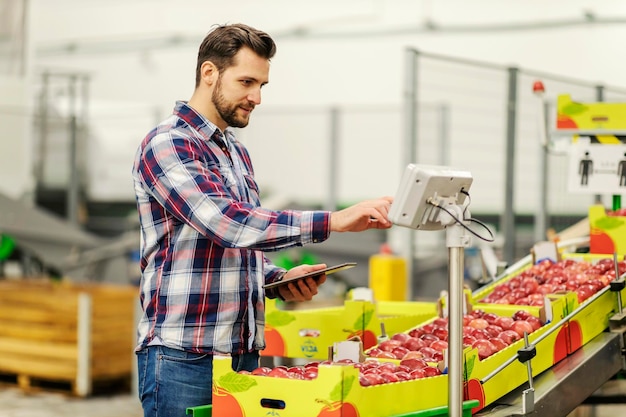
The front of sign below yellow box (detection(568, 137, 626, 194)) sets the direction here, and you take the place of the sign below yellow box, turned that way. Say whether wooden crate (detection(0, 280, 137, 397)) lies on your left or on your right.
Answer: on your right

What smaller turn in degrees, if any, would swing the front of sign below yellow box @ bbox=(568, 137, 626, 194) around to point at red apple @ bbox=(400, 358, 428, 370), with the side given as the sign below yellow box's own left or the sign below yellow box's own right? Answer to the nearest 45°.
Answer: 0° — it already faces it

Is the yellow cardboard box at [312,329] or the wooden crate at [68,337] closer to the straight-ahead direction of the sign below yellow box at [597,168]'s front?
the yellow cardboard box

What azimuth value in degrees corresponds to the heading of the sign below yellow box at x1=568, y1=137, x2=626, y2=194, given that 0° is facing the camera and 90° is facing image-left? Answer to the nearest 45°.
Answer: approximately 0°

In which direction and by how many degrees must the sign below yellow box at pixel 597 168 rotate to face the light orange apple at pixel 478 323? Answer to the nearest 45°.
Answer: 0° — it already faces it

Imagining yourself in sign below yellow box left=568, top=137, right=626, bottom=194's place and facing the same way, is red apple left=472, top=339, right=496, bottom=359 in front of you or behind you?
in front

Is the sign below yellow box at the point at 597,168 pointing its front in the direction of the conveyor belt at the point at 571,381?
yes

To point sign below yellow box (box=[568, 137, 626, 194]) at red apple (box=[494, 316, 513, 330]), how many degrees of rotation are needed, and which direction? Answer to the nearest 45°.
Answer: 0° — it already faces it

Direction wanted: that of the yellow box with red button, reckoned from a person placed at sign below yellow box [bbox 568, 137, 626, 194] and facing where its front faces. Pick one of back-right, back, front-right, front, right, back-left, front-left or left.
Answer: back-right

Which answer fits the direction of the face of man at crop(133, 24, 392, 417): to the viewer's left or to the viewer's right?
to the viewer's right

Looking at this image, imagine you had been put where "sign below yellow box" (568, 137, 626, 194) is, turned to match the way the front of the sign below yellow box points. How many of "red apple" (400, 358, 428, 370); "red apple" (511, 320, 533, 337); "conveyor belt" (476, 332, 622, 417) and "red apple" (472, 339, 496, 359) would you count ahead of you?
4

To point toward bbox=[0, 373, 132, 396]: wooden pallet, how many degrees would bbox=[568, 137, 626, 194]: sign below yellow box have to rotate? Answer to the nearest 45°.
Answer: approximately 135° to its right

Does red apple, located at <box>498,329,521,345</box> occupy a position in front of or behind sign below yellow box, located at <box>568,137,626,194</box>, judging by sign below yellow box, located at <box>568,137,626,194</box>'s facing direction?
in front

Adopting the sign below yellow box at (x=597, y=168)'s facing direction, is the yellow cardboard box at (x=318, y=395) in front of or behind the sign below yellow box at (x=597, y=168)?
in front
